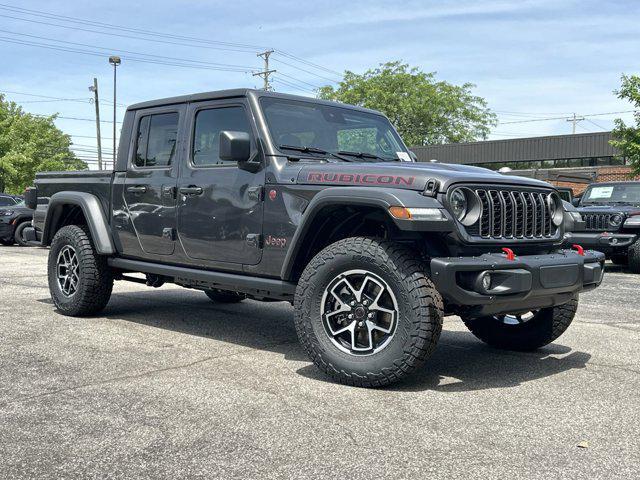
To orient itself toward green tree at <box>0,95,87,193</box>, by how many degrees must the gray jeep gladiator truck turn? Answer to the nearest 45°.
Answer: approximately 180°

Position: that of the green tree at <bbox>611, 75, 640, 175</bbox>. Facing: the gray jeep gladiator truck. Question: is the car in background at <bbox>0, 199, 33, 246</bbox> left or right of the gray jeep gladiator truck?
right

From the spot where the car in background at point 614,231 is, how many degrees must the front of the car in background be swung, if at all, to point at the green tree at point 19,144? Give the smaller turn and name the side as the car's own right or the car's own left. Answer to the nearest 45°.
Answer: approximately 90° to the car's own right

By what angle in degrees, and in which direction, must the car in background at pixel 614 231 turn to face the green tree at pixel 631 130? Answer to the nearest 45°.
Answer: approximately 135° to its right

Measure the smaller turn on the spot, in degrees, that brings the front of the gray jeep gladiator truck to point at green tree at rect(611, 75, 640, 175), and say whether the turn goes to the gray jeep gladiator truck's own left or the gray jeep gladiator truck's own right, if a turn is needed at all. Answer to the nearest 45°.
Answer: approximately 90° to the gray jeep gladiator truck's own left

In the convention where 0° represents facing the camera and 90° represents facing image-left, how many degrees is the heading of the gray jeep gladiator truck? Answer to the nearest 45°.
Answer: approximately 315°

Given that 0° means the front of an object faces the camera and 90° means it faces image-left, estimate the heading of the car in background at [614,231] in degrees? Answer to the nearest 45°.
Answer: approximately 45°

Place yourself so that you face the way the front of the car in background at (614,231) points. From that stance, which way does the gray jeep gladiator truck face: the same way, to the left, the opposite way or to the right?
to the left

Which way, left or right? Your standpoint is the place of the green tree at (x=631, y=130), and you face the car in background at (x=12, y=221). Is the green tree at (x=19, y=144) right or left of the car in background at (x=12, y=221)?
right
